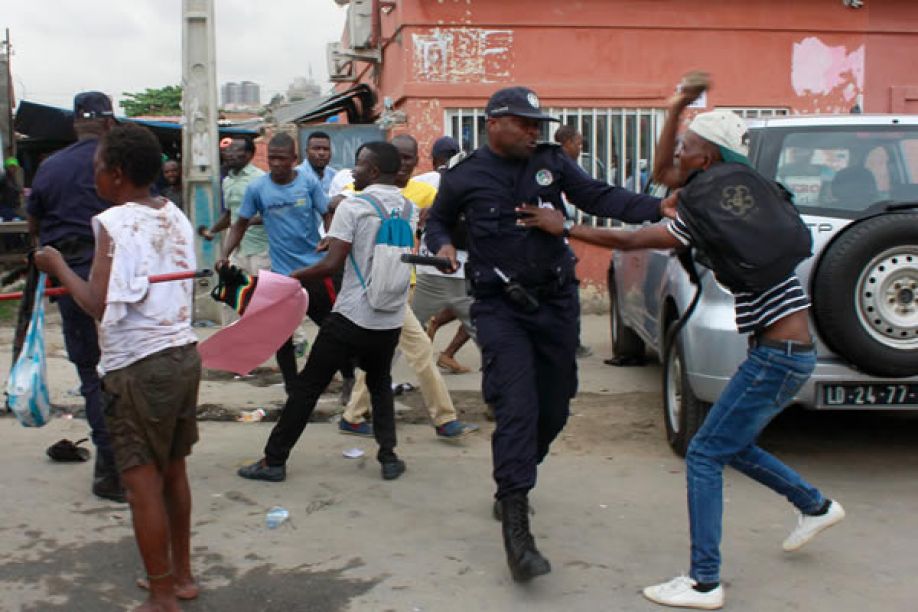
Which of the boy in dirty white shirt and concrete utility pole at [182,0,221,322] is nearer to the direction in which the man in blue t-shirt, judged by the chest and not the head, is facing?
the boy in dirty white shirt

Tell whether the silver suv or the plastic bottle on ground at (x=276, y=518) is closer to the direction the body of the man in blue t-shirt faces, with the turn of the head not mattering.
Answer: the plastic bottle on ground

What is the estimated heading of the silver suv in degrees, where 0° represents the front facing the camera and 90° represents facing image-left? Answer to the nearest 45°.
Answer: approximately 135°

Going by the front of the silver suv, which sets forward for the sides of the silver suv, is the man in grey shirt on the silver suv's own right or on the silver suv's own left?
on the silver suv's own left

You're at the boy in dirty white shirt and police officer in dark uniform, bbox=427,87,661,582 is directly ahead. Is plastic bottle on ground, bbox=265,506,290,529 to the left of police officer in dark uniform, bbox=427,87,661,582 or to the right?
left

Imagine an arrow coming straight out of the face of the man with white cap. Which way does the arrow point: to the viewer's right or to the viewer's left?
to the viewer's left

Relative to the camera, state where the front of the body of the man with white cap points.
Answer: to the viewer's left

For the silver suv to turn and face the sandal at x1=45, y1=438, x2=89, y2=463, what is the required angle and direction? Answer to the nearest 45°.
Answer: approximately 45° to its left
